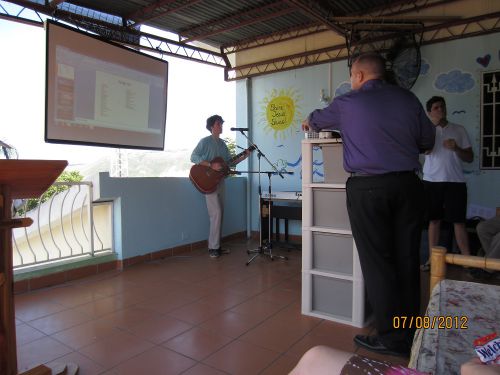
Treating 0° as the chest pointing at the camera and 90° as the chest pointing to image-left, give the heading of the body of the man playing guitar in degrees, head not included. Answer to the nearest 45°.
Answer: approximately 315°

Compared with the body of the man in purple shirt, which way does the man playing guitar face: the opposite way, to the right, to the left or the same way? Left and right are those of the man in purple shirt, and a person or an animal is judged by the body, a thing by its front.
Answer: the opposite way

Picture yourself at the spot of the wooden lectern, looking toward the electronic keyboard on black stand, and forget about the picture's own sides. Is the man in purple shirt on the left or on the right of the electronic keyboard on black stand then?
right

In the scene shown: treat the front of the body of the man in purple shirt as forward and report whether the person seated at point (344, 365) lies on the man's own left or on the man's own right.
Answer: on the man's own left

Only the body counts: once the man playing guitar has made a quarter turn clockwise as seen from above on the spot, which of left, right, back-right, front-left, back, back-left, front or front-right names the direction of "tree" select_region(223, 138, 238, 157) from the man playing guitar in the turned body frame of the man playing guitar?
back-right

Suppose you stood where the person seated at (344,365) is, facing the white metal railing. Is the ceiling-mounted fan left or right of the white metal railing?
right

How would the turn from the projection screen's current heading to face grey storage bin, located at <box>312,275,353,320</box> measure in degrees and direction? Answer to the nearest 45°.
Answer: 0° — it already faces it

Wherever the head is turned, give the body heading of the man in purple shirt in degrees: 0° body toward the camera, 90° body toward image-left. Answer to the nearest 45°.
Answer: approximately 135°

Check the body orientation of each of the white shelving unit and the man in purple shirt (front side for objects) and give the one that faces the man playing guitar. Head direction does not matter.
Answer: the man in purple shirt

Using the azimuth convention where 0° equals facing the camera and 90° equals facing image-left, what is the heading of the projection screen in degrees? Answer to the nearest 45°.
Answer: approximately 315°

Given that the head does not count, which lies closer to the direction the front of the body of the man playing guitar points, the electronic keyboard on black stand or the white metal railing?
the electronic keyboard on black stand

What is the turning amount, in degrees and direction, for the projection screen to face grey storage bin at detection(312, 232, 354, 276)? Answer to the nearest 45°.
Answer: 0° — it already faces it
